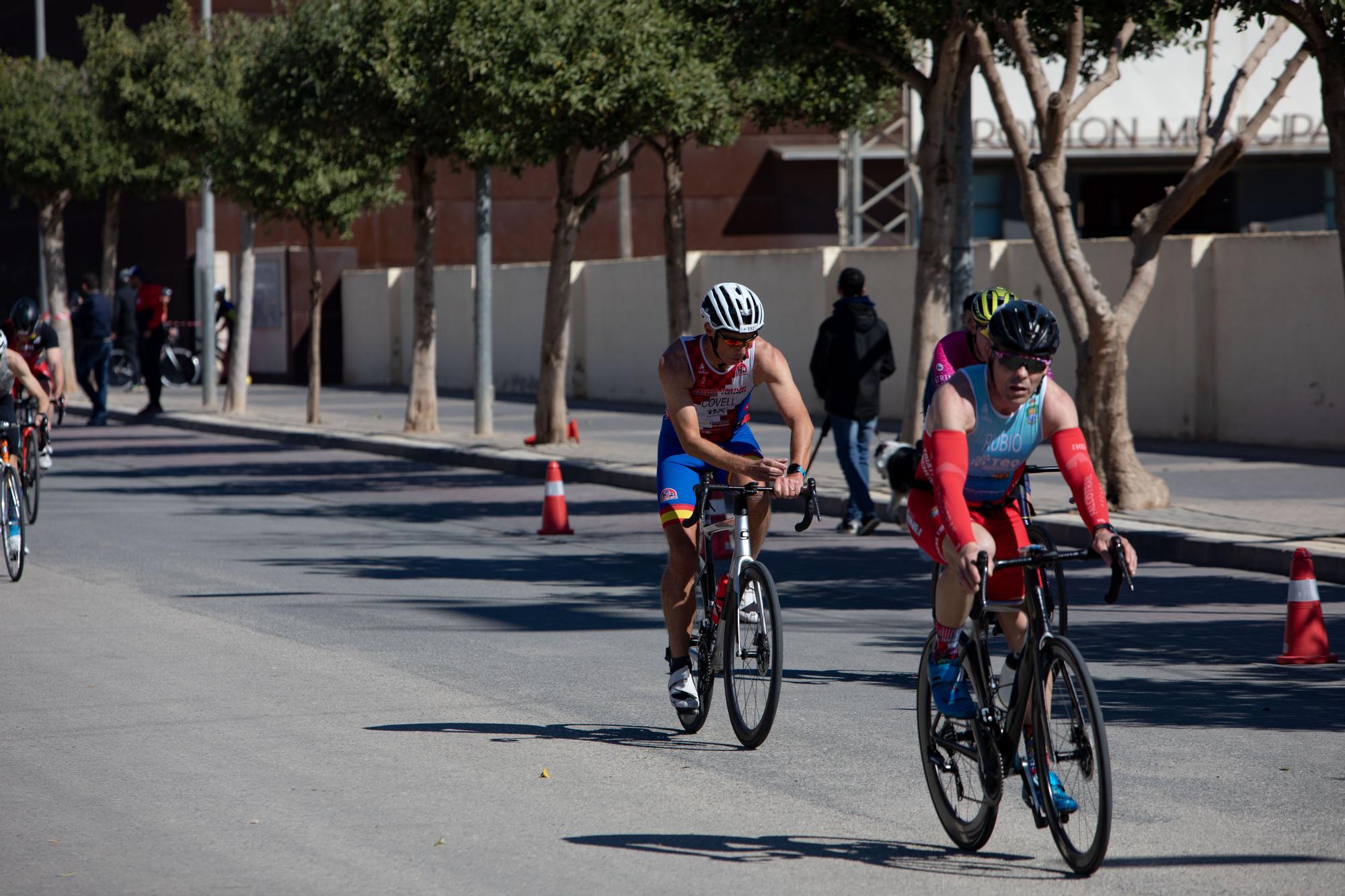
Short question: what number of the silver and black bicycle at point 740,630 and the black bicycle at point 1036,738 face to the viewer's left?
0

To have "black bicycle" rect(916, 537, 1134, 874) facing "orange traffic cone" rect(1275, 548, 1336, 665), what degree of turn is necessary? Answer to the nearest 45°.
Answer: approximately 135° to its left

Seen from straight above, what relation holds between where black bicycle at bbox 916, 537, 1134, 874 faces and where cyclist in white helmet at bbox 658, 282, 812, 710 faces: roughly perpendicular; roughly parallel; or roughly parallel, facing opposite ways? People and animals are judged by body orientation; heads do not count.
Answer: roughly parallel

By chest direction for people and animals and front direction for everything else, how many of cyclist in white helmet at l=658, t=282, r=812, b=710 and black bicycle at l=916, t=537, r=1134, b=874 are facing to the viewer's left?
0

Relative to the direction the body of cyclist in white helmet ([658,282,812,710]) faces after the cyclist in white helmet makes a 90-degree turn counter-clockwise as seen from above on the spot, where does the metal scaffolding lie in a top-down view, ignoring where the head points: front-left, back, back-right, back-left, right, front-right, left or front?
front-left

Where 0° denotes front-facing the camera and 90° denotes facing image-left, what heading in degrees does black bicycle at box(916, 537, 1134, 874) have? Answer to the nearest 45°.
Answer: approximately 315°

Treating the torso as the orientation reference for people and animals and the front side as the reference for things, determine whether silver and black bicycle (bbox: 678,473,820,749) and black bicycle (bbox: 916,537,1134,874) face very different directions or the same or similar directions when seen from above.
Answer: same or similar directions

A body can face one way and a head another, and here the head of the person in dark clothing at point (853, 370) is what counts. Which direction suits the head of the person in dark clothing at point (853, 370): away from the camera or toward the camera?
away from the camera

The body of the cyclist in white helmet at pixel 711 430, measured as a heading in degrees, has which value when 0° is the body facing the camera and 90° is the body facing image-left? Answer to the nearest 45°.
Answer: approximately 315°

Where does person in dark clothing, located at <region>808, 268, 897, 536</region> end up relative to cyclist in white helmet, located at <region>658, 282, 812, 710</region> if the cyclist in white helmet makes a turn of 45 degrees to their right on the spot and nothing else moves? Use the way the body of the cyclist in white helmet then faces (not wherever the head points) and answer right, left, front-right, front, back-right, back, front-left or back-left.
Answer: back

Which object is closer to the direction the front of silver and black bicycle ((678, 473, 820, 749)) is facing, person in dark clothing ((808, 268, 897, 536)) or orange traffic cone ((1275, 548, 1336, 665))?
the orange traffic cone

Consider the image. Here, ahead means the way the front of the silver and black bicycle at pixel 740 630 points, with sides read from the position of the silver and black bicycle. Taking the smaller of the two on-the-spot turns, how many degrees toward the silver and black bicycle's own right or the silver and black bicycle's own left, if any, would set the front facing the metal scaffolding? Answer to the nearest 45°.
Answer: approximately 135° to the silver and black bicycle's own left

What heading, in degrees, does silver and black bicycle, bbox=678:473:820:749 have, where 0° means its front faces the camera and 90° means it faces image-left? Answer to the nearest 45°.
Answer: approximately 315°

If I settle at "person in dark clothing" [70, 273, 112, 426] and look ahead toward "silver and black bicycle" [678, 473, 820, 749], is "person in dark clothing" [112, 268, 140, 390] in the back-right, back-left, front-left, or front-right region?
back-left
